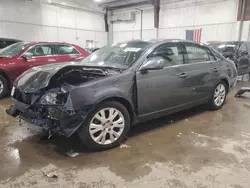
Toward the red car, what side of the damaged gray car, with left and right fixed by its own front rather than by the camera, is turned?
right

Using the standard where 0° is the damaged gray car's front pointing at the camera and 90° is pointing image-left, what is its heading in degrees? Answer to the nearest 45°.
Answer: approximately 45°
